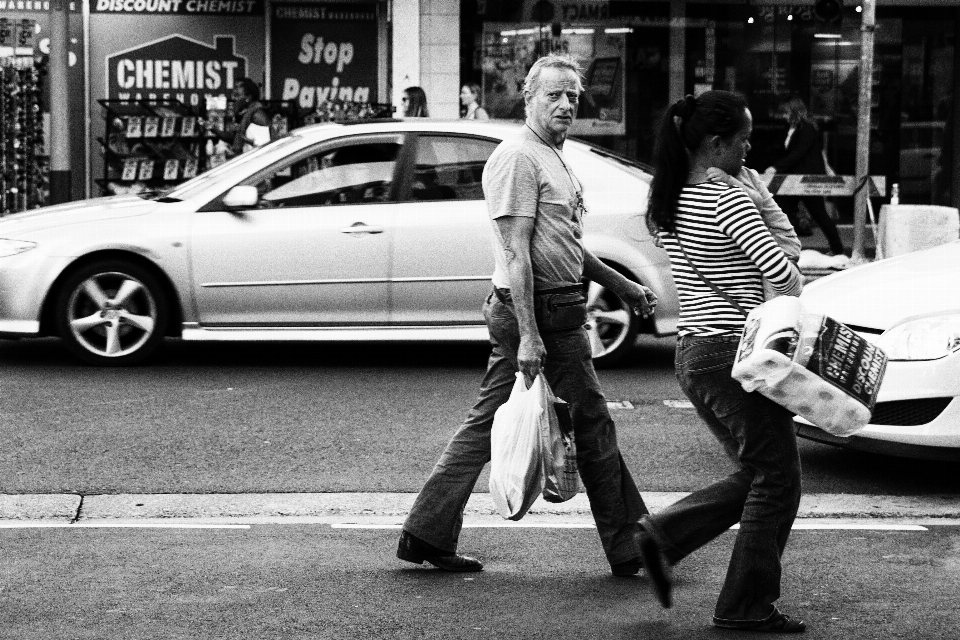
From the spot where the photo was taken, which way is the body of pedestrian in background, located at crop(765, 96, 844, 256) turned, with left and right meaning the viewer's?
facing to the left of the viewer

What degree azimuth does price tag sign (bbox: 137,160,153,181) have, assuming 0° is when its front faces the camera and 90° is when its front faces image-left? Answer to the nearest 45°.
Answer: approximately 0°

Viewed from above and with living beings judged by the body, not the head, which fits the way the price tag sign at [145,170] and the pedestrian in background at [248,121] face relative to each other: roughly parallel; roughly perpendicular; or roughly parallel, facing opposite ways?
roughly perpendicular

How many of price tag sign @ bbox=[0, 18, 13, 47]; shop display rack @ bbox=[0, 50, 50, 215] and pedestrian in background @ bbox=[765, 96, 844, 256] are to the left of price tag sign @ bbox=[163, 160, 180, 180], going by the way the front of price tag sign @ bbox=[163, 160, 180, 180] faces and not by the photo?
1

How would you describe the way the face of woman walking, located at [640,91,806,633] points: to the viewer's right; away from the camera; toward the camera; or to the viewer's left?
to the viewer's right

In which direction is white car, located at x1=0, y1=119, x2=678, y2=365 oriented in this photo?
to the viewer's left

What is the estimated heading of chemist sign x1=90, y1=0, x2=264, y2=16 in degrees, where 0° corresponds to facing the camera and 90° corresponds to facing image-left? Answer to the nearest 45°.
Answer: approximately 0°

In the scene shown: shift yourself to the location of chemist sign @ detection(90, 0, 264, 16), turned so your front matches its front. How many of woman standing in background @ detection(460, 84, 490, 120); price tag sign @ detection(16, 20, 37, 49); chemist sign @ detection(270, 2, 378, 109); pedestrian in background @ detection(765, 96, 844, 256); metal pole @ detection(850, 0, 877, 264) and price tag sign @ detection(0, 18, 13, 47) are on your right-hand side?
2

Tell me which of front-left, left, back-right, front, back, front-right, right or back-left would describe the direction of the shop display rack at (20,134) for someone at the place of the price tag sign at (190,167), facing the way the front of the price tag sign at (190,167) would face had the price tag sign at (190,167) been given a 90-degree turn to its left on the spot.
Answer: back
